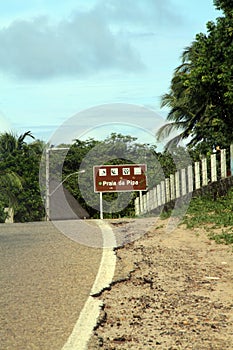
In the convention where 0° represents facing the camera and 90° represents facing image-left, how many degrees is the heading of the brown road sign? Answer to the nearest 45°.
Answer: approximately 0°

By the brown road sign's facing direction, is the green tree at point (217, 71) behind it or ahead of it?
ahead
